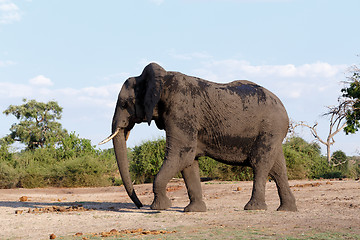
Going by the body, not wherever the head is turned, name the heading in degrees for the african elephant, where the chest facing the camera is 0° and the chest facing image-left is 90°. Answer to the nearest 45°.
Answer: approximately 90°

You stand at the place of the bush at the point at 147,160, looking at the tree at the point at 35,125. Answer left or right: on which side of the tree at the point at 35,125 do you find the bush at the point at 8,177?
left

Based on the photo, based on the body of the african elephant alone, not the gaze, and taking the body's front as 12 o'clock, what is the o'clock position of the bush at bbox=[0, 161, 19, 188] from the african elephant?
The bush is roughly at 2 o'clock from the african elephant.

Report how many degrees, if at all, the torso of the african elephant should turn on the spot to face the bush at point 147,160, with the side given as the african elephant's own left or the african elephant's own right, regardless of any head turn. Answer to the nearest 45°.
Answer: approximately 90° to the african elephant's own right

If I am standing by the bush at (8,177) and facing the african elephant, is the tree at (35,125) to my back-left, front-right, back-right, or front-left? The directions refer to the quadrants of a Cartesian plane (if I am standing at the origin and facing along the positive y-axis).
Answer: back-left

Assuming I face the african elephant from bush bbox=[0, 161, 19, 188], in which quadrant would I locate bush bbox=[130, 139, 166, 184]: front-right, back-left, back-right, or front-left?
front-left

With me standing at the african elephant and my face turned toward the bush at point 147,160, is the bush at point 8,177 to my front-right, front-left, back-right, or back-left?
front-left

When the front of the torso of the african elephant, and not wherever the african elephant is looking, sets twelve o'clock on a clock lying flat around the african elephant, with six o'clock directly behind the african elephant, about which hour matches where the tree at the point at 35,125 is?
The tree is roughly at 2 o'clock from the african elephant.
